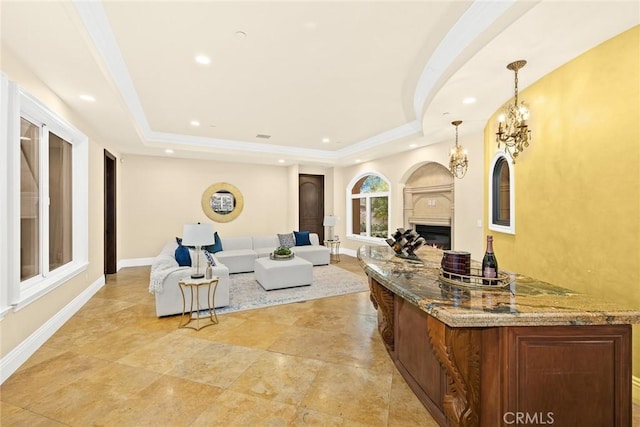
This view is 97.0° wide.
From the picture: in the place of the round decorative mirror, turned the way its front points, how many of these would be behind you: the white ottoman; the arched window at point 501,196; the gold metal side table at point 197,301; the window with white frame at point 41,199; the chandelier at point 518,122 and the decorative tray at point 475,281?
0

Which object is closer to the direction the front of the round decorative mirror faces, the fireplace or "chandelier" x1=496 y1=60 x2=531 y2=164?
the chandelier

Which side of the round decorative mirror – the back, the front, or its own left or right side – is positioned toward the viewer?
front

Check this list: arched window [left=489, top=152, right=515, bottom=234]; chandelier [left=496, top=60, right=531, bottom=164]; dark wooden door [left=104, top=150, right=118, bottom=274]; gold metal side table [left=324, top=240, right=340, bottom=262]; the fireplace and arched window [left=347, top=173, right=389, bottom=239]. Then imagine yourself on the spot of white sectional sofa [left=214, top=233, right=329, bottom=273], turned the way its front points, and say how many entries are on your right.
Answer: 1

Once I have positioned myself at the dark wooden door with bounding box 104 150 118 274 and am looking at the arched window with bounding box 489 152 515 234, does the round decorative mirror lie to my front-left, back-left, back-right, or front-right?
front-left

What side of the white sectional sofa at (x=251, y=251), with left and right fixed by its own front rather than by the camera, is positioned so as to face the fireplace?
left

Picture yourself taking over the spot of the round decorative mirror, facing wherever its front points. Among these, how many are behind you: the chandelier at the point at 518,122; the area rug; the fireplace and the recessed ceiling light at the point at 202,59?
0

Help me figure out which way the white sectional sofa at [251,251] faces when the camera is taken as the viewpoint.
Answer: facing the viewer

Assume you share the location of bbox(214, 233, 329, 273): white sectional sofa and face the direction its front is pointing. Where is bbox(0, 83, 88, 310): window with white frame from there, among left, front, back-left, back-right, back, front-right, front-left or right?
front-right

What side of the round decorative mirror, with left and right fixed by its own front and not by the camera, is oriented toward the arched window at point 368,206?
left

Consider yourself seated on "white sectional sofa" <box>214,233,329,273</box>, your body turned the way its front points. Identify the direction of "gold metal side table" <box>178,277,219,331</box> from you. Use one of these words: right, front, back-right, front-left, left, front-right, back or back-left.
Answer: front

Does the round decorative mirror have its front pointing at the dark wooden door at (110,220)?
no

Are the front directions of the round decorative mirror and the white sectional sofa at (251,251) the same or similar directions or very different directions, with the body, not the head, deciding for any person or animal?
same or similar directions

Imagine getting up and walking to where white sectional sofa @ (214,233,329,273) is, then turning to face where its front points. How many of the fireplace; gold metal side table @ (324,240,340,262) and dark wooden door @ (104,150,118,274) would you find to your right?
1

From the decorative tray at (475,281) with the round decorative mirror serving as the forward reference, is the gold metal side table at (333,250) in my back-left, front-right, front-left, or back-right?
front-right

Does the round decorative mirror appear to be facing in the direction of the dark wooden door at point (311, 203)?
no

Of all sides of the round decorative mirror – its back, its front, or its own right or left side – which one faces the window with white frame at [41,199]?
front

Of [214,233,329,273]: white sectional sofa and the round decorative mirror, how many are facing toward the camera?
2
